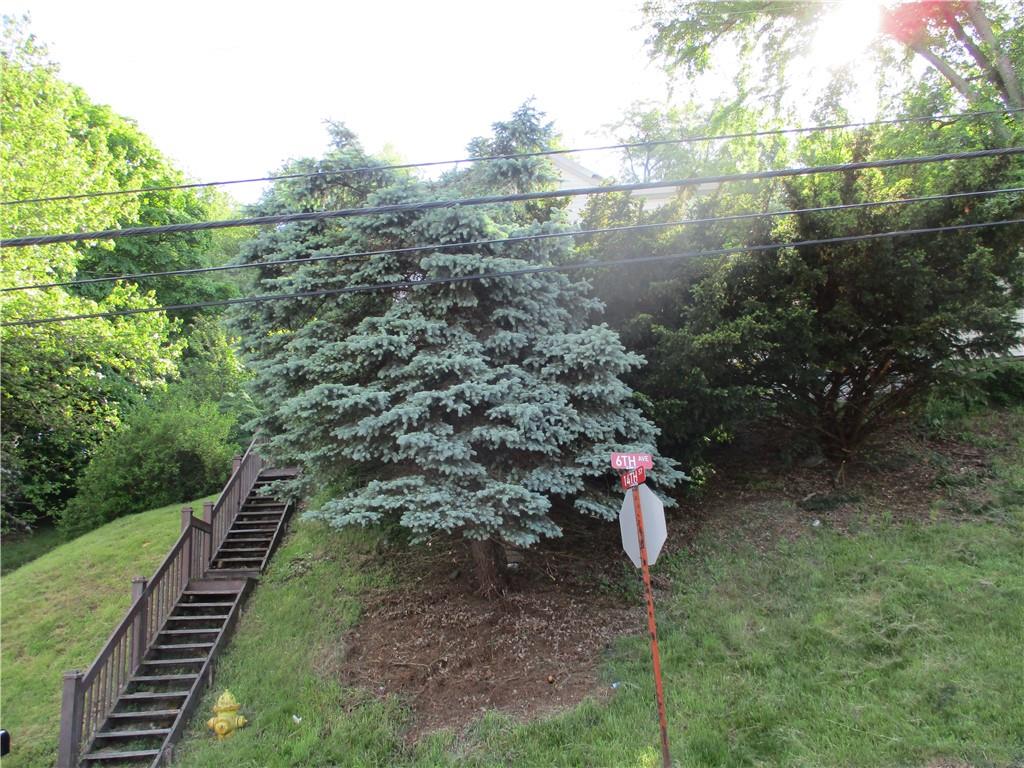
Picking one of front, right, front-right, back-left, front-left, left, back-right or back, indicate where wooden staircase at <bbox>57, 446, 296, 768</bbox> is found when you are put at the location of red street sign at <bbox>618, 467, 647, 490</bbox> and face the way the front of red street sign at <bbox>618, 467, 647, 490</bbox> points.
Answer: front-right

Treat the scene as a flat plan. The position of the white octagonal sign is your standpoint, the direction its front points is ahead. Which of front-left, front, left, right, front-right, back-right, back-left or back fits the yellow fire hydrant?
back-left

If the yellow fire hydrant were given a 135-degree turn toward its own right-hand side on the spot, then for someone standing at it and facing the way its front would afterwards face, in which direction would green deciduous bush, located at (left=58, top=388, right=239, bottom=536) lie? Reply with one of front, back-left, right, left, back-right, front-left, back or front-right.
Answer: front-right

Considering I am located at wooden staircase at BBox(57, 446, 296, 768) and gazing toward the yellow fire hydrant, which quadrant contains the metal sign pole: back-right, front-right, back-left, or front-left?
front-left

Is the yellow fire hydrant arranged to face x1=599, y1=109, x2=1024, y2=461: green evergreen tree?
no

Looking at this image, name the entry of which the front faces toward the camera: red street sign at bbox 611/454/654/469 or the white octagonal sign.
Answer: the red street sign

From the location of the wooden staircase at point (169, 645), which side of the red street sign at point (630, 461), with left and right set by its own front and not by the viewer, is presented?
right

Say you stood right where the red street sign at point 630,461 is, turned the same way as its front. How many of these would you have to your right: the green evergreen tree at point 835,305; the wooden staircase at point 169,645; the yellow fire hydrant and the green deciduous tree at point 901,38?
2

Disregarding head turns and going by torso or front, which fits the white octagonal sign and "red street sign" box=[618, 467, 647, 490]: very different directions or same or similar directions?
very different directions

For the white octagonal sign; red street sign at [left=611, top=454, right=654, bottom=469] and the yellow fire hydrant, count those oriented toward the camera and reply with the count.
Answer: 2

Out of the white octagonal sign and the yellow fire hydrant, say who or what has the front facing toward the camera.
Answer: the yellow fire hydrant

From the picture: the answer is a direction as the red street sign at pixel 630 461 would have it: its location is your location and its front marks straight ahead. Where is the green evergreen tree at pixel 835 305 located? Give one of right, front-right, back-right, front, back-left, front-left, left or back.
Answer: back-left

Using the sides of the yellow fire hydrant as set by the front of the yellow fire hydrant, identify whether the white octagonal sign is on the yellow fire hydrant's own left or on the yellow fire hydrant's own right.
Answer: on the yellow fire hydrant's own left

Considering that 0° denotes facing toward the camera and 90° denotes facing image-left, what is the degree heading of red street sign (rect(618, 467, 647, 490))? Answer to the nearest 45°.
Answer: approximately 45°

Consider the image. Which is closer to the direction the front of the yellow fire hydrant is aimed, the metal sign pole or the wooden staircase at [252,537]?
the metal sign pole

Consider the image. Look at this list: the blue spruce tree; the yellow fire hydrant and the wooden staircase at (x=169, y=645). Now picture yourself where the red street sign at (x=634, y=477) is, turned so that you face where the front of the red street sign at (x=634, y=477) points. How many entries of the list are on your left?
0

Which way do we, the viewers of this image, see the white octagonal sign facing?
facing away from the viewer and to the right of the viewer

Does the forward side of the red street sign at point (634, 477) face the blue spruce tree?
no

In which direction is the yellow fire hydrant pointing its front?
toward the camera

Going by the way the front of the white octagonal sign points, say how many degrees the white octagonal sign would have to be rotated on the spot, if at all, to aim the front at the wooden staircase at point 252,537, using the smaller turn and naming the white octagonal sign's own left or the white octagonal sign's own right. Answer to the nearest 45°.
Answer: approximately 90° to the white octagonal sign's own left

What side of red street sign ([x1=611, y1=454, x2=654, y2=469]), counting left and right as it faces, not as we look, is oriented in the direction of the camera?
front
